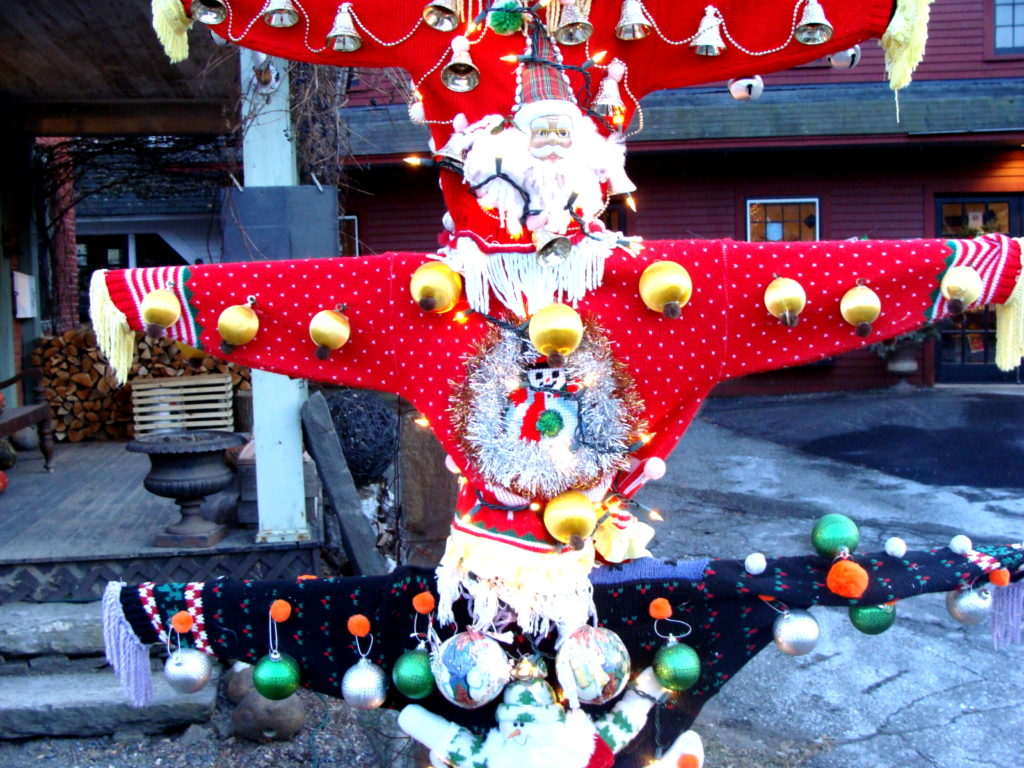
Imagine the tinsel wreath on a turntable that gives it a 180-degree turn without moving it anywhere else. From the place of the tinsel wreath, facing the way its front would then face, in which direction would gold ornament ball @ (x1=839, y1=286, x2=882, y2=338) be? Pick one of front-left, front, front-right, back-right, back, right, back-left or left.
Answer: right

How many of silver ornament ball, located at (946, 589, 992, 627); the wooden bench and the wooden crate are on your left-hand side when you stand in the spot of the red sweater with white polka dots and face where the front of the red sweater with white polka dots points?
1

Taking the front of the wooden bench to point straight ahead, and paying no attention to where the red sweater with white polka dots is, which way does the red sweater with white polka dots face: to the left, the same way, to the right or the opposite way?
to the right

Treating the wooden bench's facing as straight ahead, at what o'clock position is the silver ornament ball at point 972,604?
The silver ornament ball is roughly at 1 o'clock from the wooden bench.

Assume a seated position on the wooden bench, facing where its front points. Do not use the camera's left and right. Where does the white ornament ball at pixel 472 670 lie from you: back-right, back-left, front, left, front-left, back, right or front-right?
front-right

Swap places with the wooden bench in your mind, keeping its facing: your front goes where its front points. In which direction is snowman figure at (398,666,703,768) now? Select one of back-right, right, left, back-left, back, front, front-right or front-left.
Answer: front-right

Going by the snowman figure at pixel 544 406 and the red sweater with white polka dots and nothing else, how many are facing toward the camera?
2

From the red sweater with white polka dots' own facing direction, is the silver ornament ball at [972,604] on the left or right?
on its left

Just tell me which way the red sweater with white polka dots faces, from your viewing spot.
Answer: facing the viewer

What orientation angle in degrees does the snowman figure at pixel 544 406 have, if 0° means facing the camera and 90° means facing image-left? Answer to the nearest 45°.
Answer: approximately 0°

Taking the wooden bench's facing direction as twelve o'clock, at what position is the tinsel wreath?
The tinsel wreath is roughly at 1 o'clock from the wooden bench.

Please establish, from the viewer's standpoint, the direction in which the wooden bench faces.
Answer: facing the viewer and to the right of the viewer

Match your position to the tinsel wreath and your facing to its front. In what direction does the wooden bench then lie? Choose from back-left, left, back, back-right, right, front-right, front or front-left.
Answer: back-right

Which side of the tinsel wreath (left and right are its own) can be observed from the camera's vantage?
front

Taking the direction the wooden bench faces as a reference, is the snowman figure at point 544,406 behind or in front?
in front
